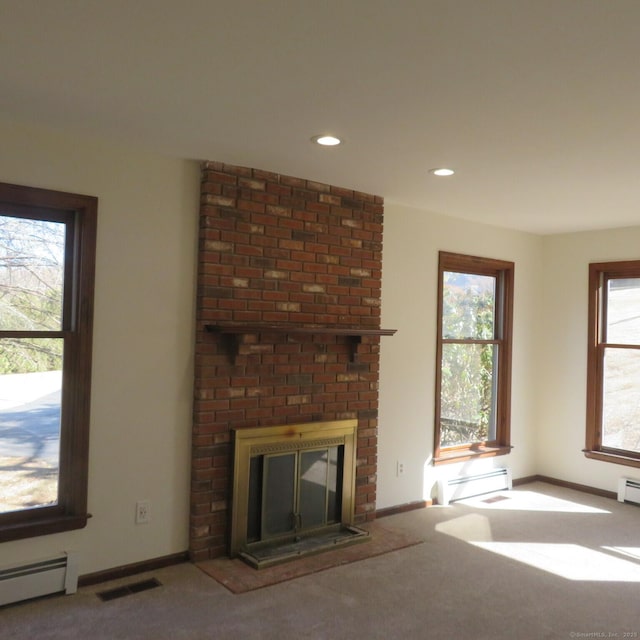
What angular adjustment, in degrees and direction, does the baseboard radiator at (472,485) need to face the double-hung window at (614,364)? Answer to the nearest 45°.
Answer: approximately 90° to its left

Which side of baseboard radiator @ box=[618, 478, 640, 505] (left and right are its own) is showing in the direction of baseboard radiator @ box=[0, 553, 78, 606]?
front

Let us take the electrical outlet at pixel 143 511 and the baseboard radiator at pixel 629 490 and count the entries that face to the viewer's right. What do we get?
0

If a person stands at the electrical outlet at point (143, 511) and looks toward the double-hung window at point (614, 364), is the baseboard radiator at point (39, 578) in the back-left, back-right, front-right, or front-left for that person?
back-right

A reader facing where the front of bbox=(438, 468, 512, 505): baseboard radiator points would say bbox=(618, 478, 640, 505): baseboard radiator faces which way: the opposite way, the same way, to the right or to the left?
to the right

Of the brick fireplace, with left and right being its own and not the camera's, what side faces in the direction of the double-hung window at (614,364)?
left

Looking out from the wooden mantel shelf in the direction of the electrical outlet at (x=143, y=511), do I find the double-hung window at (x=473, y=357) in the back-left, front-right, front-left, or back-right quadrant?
back-right

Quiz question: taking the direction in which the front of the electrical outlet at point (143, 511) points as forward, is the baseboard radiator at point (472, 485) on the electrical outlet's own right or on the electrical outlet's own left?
on the electrical outlet's own left

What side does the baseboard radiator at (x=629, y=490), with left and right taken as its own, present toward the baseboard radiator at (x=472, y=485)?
front

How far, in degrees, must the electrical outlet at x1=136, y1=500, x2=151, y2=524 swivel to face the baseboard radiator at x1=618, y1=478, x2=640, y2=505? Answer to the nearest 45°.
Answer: approximately 90° to its left

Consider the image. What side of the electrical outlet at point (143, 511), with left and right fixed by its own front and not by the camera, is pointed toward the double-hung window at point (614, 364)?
left

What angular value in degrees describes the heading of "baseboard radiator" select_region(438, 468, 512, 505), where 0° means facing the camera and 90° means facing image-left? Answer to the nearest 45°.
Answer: approximately 315°
